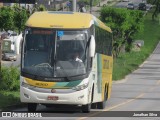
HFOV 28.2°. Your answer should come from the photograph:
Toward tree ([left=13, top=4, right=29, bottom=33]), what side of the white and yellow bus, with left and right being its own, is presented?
back

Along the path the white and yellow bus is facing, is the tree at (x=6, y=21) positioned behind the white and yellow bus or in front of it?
behind

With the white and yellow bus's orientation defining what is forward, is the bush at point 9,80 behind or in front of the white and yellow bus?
behind

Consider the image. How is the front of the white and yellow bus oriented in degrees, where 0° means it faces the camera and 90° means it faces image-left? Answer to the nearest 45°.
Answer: approximately 0°

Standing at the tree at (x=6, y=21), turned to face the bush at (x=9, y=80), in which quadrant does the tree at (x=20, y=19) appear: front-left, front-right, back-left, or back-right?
back-left
